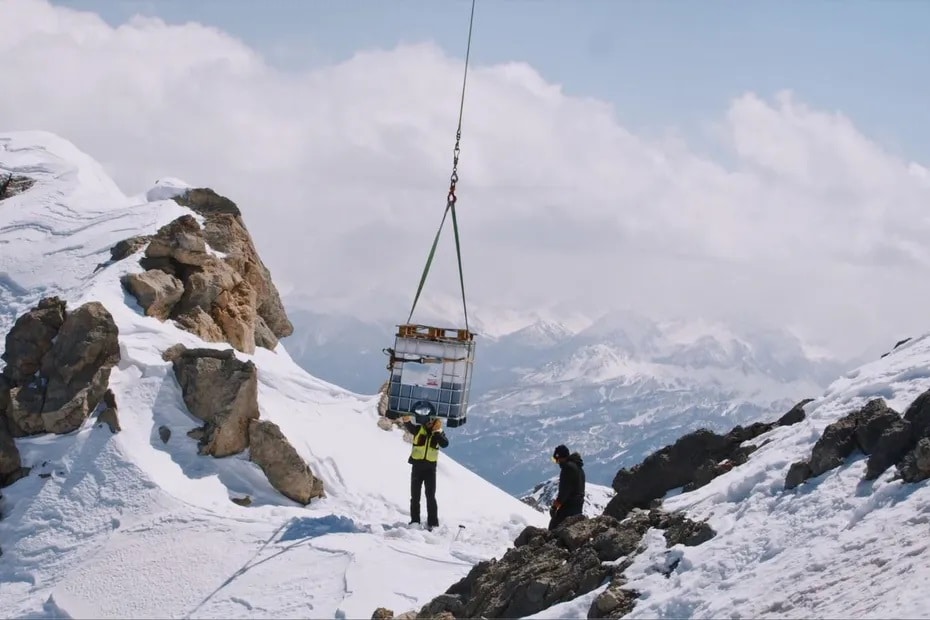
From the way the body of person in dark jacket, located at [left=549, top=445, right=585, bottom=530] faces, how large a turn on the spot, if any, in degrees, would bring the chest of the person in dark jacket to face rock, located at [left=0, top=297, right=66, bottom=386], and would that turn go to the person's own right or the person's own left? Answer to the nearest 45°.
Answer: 0° — they already face it

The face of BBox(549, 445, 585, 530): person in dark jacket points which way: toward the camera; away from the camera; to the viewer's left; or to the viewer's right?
to the viewer's left

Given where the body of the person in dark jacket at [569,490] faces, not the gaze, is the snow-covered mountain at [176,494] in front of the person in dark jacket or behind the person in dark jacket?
in front

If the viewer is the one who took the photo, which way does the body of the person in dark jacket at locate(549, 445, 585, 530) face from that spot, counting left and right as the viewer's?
facing to the left of the viewer

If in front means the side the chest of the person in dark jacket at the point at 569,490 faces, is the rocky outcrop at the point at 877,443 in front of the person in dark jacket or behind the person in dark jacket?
behind

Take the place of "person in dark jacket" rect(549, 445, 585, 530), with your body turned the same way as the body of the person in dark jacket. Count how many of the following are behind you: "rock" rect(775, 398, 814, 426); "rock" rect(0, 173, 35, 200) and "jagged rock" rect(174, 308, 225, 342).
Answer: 1

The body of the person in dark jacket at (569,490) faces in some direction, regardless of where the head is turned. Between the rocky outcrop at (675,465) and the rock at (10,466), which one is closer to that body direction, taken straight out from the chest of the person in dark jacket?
the rock

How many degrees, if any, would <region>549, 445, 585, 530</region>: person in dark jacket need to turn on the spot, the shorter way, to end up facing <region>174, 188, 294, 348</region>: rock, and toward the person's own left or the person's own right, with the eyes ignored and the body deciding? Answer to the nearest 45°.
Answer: approximately 45° to the person's own right

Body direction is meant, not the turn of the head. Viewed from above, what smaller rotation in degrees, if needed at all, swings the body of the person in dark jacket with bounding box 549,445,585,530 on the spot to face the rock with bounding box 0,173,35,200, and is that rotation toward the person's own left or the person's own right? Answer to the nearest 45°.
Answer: approximately 45° to the person's own right

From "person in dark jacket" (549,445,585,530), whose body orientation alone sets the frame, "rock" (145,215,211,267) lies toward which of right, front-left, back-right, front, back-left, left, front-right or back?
front-right

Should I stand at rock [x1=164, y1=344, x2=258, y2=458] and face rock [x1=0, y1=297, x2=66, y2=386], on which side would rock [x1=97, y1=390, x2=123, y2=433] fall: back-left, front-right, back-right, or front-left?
front-left

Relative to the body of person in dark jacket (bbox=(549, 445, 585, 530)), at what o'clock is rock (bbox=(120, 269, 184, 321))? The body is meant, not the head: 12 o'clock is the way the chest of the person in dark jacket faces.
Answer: The rock is roughly at 1 o'clock from the person in dark jacket.
